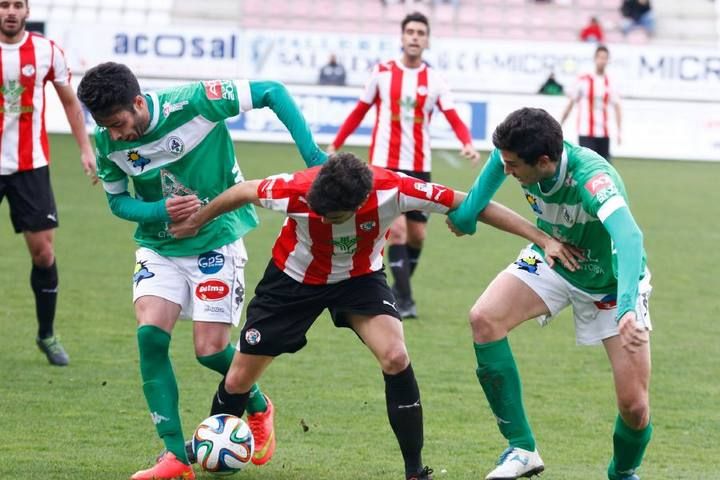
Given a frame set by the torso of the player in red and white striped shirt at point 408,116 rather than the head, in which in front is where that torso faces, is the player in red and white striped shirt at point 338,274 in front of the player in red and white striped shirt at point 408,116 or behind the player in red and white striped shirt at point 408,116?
in front

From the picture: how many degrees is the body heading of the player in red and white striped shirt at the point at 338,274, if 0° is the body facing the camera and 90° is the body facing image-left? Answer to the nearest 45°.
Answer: approximately 0°

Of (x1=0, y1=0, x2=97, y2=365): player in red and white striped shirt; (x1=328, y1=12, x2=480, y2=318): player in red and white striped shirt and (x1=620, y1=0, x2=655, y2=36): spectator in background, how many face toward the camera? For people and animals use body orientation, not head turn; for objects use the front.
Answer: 3

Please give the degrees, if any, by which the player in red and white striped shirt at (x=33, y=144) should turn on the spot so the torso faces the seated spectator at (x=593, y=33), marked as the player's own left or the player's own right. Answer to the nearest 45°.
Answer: approximately 135° to the player's own left

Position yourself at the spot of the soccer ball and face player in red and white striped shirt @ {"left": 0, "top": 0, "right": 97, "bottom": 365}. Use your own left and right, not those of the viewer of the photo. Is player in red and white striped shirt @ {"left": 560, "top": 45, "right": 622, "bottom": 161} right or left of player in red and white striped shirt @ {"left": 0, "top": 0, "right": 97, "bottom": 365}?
right

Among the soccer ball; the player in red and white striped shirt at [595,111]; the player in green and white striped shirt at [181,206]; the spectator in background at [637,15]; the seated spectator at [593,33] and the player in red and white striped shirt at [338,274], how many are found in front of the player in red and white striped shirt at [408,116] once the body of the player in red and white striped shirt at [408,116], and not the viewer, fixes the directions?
3

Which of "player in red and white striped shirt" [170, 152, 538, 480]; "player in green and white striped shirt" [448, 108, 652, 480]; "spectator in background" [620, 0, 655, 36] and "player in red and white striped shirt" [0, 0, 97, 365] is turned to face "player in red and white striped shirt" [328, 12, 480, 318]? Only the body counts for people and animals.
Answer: the spectator in background

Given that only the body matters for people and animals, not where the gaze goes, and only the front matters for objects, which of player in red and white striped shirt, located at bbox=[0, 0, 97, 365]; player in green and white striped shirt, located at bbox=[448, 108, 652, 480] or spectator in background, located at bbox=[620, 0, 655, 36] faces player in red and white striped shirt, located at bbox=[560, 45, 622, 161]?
the spectator in background

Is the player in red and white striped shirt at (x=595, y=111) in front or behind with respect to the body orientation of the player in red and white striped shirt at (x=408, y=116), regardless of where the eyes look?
behind

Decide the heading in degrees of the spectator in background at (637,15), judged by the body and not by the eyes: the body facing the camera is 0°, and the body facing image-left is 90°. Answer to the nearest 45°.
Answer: approximately 0°
